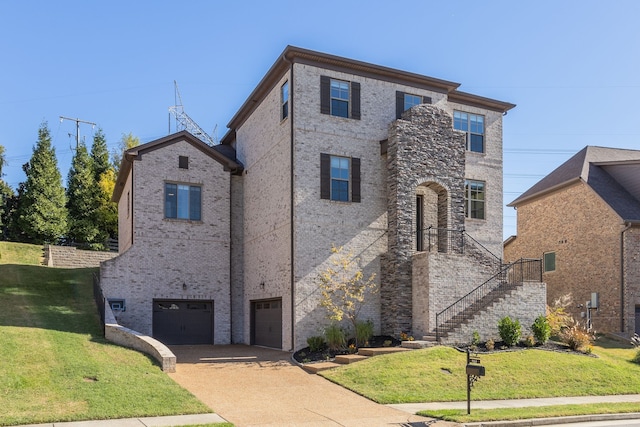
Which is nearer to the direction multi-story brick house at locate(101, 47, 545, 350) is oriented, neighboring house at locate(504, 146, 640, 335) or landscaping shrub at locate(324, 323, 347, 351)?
the landscaping shrub

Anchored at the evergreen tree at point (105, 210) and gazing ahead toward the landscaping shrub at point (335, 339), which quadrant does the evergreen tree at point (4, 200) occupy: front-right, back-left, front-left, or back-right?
back-right

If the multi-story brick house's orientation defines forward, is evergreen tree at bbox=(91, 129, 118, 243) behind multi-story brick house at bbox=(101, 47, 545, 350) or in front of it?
behind

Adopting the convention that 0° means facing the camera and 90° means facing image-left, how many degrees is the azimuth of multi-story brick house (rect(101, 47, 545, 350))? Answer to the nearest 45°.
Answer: approximately 315°

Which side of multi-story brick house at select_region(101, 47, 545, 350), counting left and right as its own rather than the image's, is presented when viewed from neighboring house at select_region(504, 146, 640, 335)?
left
